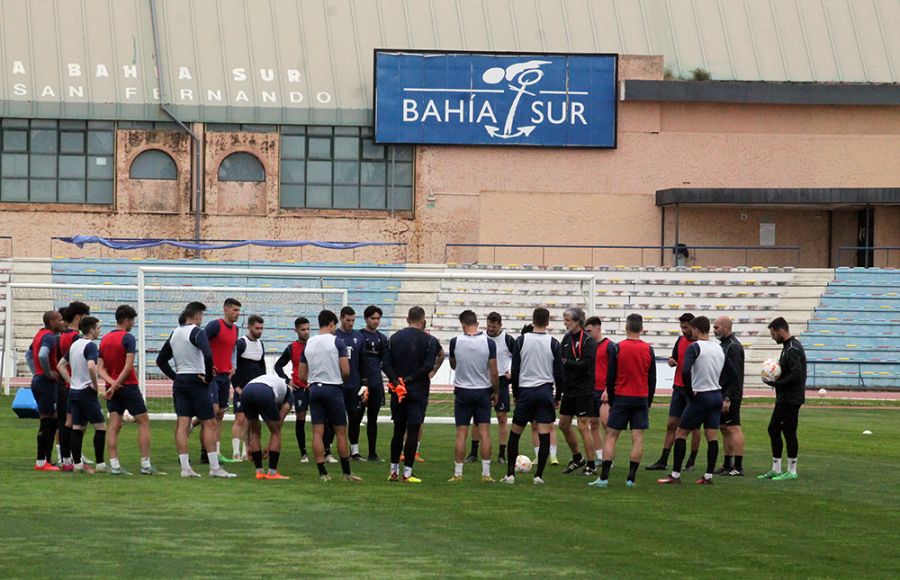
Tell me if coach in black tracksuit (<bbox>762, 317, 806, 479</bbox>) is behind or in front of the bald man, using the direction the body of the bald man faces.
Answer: behind

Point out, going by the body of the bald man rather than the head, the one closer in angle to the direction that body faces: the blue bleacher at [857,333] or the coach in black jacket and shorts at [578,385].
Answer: the coach in black jacket and shorts

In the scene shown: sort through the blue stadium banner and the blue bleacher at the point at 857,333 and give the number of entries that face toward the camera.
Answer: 2

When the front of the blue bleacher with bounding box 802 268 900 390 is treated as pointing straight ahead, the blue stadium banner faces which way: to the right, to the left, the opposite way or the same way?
the same way

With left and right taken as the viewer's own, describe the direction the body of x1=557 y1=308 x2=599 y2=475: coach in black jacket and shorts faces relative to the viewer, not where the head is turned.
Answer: facing the viewer and to the left of the viewer

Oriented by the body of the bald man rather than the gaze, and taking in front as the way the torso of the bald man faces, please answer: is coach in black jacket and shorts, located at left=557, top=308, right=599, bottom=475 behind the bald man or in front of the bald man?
in front

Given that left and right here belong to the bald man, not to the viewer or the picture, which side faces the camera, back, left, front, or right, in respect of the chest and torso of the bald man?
left

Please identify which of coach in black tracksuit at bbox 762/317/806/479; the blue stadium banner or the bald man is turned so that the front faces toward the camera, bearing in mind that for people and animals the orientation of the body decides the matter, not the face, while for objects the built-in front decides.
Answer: the blue stadium banner

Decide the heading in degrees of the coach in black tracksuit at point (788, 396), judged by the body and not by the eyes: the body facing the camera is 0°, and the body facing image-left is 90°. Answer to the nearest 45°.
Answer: approximately 90°

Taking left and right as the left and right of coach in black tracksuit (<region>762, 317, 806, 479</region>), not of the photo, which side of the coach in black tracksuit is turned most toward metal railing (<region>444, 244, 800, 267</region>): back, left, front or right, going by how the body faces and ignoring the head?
right

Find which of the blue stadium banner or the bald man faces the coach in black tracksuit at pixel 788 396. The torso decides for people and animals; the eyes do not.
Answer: the blue stadium banner

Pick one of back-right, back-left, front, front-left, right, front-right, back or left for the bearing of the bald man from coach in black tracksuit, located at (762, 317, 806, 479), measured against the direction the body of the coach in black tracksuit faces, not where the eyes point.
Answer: front

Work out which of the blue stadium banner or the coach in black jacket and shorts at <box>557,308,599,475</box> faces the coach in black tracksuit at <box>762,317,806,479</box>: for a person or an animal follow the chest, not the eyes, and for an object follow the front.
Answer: the blue stadium banner

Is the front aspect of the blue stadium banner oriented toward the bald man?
yes

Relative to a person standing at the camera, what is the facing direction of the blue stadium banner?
facing the viewer

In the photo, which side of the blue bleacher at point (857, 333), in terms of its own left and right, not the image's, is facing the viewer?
front

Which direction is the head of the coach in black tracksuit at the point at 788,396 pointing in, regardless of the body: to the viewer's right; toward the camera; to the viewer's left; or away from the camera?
to the viewer's left
